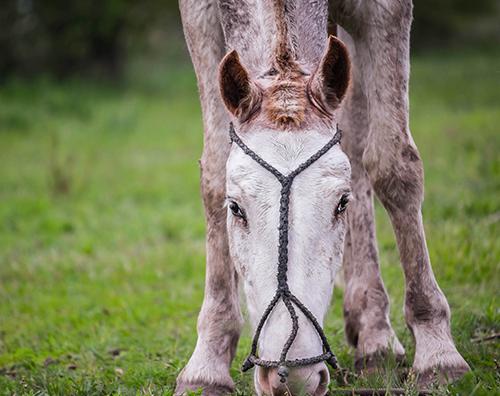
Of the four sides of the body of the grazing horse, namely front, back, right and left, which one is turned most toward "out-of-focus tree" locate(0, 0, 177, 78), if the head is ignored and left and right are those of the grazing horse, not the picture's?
back

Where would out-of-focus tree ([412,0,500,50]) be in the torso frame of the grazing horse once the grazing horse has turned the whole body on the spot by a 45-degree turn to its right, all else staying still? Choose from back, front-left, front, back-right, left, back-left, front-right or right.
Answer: back-right

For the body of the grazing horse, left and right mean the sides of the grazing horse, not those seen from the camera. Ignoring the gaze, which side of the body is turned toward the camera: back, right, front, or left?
front
